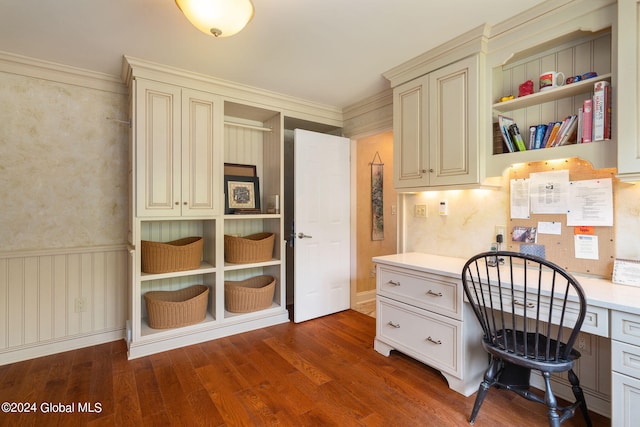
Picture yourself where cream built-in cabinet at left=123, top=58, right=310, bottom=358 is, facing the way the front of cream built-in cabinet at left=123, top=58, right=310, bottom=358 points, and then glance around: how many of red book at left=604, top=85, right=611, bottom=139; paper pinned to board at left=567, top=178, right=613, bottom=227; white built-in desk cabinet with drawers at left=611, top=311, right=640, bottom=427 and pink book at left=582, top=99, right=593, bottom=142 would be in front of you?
4

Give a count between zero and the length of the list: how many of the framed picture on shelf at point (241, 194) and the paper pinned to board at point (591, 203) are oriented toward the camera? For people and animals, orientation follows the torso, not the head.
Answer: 2

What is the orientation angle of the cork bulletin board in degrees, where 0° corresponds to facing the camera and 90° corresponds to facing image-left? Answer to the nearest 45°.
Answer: approximately 45°

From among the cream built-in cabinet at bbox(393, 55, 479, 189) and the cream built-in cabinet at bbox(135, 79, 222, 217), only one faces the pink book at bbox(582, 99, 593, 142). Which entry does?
the cream built-in cabinet at bbox(135, 79, 222, 217)

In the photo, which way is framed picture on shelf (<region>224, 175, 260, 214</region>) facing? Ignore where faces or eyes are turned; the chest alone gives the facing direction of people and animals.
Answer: toward the camera

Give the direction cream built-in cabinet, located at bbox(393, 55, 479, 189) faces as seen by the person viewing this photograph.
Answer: facing the viewer and to the left of the viewer

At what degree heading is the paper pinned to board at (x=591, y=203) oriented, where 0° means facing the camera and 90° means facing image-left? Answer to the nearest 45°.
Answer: approximately 0°

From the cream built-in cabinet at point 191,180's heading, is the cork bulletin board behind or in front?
in front

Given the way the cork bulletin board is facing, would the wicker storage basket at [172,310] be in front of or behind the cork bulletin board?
in front

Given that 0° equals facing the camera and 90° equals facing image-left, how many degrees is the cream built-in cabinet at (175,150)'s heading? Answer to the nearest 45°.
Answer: approximately 315°

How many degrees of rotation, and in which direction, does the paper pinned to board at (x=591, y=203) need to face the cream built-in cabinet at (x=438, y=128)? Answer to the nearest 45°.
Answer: approximately 90° to its right

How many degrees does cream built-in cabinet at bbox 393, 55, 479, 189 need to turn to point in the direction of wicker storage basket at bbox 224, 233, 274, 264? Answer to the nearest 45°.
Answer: approximately 45° to its right
